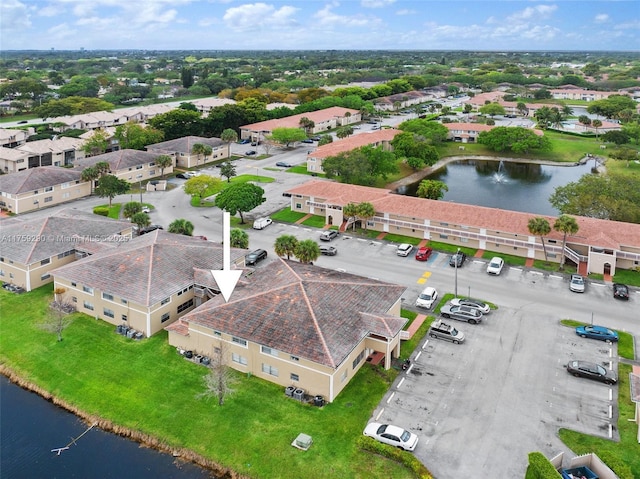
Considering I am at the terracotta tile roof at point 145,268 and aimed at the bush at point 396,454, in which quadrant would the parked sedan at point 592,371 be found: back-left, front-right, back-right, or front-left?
front-left

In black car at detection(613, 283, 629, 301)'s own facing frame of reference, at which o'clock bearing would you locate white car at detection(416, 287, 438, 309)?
The white car is roughly at 8 o'clock from the black car.

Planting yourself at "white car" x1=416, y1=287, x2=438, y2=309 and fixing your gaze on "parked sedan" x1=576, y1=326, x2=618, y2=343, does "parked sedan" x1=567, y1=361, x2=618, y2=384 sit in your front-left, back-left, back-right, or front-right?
front-right

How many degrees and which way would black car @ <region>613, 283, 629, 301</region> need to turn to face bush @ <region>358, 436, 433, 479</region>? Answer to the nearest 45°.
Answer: approximately 180°

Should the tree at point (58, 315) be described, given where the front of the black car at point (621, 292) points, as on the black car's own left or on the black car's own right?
on the black car's own left

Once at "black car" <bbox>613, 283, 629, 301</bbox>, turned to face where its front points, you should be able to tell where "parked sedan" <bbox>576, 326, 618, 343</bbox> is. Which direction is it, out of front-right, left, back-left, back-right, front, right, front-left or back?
back

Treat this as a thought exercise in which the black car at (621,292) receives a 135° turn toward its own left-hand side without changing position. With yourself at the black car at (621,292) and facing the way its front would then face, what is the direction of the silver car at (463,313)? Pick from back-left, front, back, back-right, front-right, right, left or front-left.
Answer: front

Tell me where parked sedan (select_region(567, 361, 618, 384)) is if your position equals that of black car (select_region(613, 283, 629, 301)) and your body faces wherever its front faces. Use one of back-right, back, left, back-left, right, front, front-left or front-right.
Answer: back

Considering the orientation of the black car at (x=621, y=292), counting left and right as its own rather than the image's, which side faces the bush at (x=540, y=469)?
back

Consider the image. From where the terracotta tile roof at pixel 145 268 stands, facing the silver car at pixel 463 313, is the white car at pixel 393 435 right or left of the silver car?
right

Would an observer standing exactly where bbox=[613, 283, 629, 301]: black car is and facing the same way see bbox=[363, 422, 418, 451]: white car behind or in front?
behind

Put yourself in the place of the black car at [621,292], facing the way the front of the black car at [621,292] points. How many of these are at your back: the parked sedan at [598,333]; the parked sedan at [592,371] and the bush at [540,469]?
3

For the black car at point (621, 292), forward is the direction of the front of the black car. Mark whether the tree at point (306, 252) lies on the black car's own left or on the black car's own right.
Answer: on the black car's own left

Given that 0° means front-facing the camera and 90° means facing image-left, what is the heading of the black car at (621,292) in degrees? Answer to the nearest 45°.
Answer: approximately 180°

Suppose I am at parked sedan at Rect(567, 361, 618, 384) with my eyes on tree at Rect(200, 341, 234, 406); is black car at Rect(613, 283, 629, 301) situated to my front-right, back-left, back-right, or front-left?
back-right
